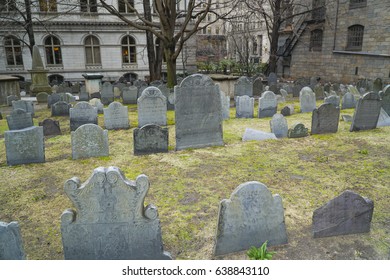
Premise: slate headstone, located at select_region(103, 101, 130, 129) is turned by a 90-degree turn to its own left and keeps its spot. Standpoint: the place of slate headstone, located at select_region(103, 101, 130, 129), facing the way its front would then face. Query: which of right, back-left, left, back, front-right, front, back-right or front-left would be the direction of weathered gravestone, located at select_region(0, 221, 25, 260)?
right

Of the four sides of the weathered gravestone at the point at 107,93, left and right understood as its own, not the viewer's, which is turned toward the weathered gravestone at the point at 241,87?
left

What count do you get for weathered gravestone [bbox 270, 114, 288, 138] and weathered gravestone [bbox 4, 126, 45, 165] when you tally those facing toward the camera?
2

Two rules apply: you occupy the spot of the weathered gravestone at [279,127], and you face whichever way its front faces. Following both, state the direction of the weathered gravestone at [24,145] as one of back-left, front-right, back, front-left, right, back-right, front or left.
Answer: front-right

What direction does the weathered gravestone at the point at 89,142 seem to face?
toward the camera

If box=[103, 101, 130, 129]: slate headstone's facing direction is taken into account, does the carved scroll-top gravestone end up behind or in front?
in front

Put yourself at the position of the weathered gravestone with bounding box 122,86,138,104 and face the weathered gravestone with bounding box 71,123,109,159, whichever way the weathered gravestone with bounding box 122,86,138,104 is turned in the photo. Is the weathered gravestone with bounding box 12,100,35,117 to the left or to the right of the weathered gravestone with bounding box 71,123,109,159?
right

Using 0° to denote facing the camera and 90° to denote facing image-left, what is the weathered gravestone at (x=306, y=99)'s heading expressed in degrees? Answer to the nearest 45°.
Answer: approximately 0°

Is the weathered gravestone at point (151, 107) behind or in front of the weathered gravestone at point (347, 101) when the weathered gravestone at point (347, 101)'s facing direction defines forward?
in front

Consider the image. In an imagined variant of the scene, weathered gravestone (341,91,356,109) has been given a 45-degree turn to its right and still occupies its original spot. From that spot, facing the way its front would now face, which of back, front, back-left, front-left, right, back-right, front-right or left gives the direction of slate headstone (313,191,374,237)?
front-left

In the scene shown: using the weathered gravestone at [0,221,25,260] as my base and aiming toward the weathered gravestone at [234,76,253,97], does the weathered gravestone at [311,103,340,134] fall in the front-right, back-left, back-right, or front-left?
front-right

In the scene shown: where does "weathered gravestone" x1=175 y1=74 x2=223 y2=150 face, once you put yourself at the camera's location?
facing the viewer

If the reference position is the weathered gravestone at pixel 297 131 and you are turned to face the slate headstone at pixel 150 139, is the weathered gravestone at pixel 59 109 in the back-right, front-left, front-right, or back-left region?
front-right

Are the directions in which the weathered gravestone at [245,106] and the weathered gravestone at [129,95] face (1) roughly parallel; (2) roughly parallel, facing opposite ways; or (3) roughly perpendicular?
roughly parallel

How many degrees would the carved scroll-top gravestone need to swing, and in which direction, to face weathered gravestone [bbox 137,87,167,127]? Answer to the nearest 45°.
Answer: approximately 180°

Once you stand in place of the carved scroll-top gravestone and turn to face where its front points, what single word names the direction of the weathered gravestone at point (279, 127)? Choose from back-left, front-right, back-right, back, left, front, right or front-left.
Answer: back-left

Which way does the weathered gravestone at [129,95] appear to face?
toward the camera

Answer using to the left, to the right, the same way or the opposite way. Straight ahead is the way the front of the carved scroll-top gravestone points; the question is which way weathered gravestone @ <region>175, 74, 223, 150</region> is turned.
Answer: the same way

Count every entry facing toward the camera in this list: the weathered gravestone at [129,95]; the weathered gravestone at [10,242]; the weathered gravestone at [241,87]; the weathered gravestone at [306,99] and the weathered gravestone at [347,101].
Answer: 5

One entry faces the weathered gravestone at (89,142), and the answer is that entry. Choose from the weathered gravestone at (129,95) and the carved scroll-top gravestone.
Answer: the weathered gravestone at (129,95)
